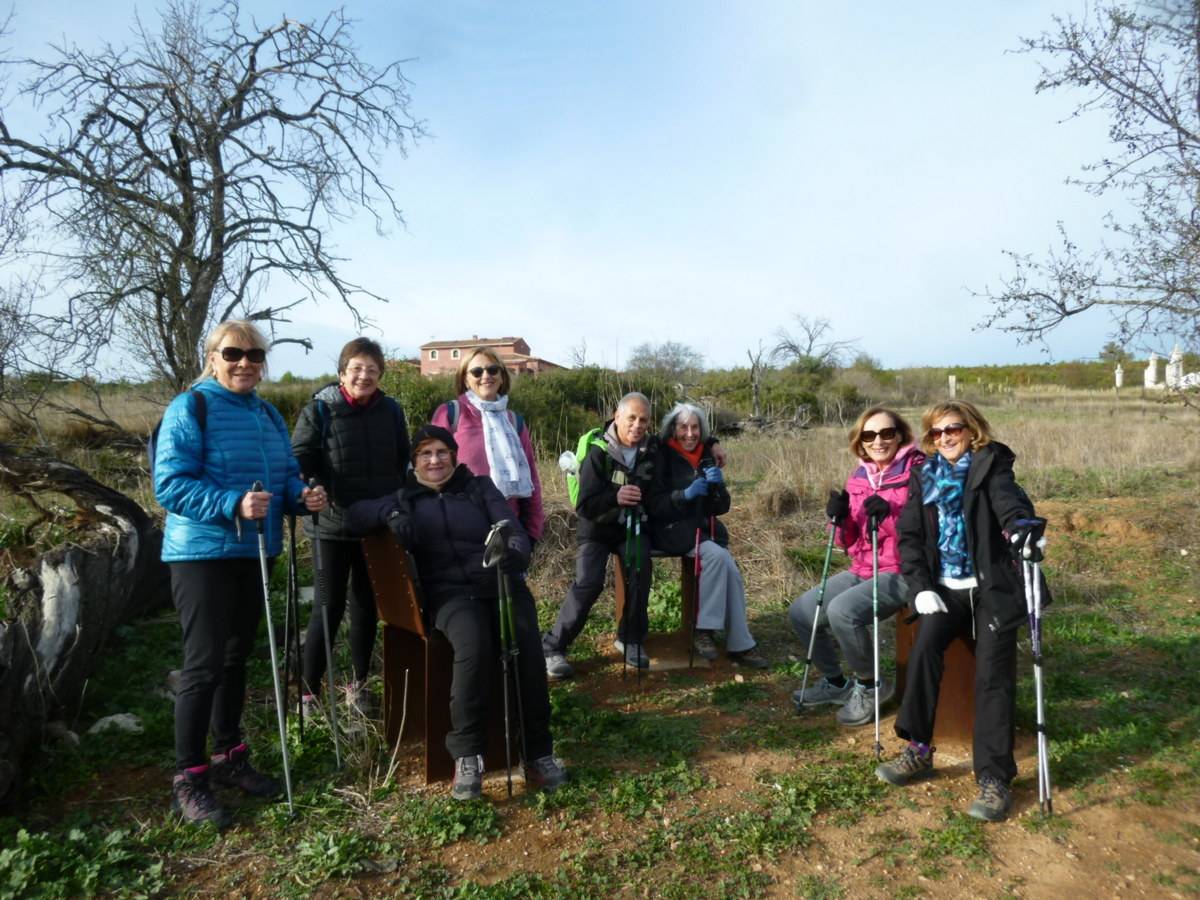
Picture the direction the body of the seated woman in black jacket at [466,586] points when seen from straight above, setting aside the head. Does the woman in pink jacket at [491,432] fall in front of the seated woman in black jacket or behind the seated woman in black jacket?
behind

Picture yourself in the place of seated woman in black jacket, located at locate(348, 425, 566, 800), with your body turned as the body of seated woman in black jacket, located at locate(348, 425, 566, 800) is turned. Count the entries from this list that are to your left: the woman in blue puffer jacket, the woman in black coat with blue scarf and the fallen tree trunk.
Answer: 1

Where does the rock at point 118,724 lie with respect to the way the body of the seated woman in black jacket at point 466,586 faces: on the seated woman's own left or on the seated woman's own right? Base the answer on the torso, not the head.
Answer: on the seated woman's own right

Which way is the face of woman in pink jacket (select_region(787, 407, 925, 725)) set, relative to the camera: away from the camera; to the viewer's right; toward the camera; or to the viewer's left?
toward the camera

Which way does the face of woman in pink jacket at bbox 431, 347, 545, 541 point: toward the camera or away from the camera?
toward the camera

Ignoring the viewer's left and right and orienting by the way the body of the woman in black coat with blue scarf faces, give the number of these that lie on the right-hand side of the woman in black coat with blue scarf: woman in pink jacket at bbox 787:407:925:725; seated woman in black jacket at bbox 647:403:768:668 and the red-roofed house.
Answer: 3

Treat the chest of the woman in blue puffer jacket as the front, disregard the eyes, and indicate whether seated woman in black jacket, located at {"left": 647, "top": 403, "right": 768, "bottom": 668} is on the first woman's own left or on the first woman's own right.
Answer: on the first woman's own left

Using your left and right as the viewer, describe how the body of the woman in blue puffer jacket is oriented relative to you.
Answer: facing the viewer and to the right of the viewer

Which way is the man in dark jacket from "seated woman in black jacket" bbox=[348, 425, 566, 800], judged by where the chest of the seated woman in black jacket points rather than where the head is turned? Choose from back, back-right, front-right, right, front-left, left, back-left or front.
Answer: back-left

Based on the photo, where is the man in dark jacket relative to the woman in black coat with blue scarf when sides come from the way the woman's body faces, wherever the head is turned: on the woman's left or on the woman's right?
on the woman's right

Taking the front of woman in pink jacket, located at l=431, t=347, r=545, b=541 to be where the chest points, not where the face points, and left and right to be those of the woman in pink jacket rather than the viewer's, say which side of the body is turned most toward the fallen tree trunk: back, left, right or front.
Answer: right

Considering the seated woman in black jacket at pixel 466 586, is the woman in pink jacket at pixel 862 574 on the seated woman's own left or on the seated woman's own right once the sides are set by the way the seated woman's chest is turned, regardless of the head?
on the seated woman's own left

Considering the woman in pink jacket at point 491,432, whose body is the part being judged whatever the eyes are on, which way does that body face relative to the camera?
toward the camera

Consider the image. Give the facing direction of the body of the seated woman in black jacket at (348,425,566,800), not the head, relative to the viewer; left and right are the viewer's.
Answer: facing the viewer

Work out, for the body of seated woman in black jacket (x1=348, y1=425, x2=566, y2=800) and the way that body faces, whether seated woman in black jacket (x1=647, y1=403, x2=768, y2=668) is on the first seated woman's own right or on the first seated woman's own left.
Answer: on the first seated woman's own left

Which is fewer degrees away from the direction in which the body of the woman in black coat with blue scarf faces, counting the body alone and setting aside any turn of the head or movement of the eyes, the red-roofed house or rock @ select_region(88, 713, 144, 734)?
the rock

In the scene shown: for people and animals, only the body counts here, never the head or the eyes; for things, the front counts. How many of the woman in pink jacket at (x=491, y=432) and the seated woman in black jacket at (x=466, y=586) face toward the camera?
2

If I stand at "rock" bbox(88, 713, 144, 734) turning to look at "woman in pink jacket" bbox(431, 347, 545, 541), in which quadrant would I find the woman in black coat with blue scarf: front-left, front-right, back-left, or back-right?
front-right

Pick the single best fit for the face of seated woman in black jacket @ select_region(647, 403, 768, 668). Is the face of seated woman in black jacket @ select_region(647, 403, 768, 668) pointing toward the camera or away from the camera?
toward the camera
